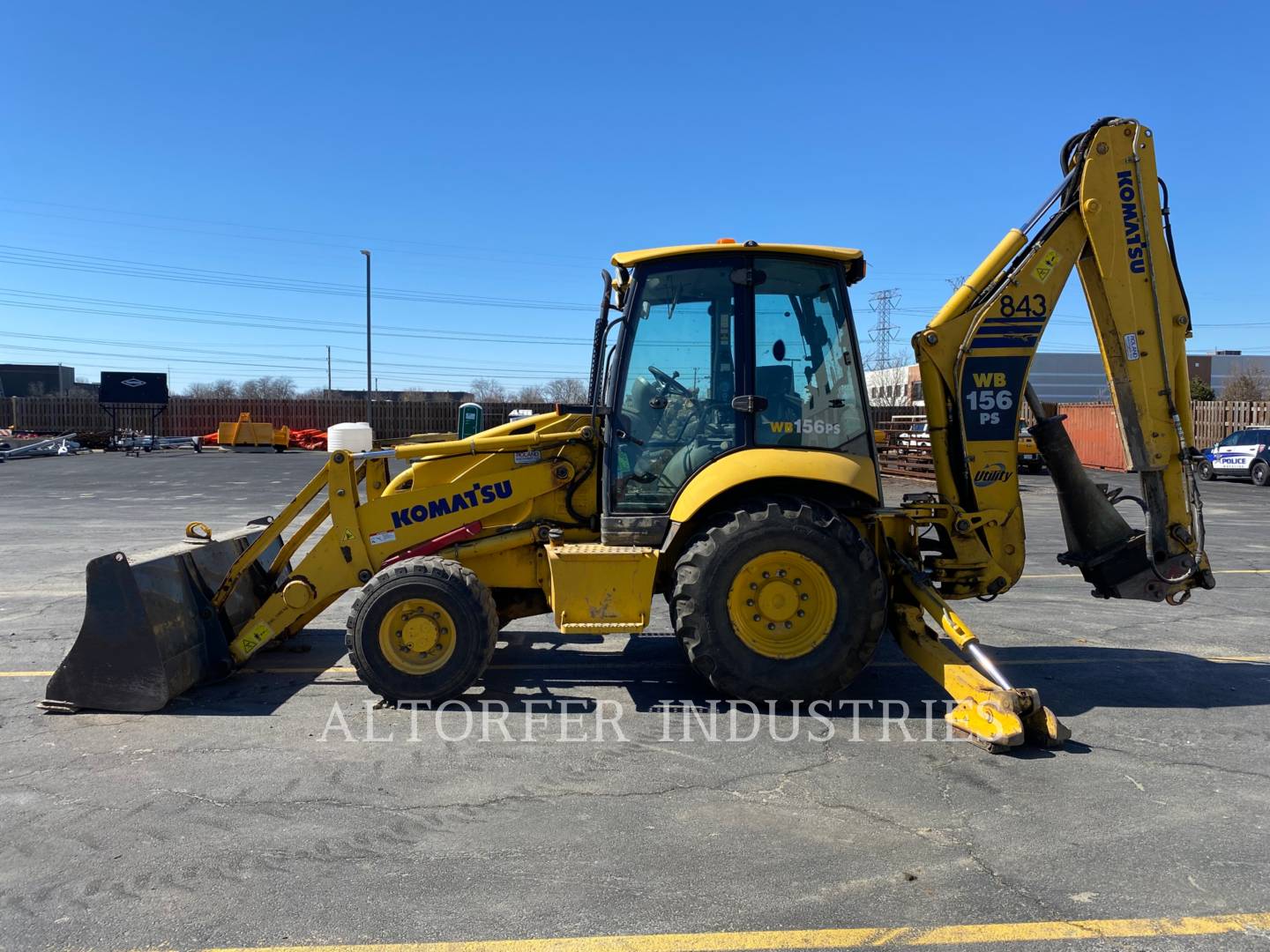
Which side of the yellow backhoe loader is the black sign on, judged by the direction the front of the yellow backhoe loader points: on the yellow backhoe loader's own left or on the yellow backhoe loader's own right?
on the yellow backhoe loader's own right

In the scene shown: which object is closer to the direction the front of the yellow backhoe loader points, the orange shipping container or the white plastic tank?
the white plastic tank

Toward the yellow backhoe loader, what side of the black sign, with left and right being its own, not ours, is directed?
front

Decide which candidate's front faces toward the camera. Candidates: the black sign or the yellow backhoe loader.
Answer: the black sign

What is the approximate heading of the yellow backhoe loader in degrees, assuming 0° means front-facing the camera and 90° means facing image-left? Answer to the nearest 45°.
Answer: approximately 90°

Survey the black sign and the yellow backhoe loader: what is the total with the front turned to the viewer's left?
1

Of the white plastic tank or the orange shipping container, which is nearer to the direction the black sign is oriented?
the white plastic tank

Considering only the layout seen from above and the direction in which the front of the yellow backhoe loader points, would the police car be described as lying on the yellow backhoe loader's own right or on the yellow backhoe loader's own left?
on the yellow backhoe loader's own right

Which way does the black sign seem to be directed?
toward the camera

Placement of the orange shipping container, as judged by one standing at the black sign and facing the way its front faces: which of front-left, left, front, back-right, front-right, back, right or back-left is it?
front-left
